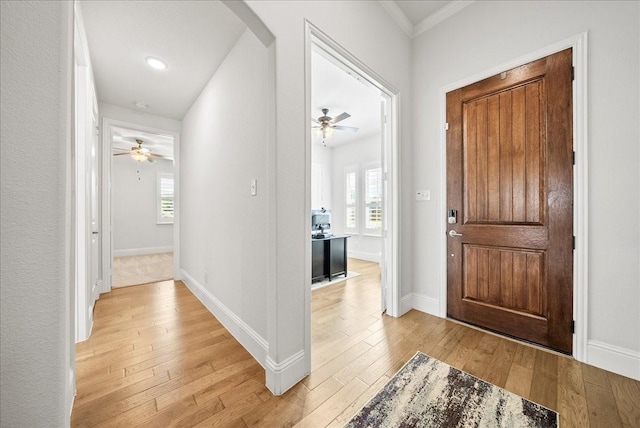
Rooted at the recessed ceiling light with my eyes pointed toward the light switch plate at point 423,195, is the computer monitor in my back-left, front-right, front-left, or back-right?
front-left

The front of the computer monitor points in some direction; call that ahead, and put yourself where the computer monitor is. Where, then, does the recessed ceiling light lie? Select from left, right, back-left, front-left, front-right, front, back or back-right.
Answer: back-left

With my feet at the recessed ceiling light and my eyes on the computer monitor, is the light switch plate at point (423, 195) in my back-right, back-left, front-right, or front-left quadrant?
front-right

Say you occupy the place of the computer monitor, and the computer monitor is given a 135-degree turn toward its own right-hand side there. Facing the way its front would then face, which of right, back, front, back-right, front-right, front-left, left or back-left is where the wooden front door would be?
front

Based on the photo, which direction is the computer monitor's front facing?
away from the camera

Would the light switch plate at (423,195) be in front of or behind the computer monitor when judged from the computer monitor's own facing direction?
behind
